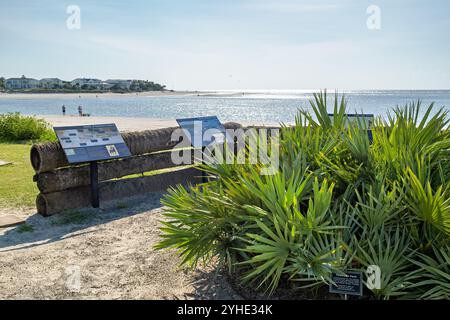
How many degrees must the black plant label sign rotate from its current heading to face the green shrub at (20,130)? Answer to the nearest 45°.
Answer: approximately 135° to its right

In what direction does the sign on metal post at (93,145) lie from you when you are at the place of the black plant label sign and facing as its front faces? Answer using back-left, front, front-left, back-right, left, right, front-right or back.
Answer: back-right

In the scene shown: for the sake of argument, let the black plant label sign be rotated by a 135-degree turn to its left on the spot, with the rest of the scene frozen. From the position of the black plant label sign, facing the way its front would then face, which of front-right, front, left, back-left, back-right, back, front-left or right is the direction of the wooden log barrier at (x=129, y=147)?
left

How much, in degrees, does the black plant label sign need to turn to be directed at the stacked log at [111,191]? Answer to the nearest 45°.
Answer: approximately 135° to its right

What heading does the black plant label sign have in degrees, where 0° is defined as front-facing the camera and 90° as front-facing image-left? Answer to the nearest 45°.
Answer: approximately 0°

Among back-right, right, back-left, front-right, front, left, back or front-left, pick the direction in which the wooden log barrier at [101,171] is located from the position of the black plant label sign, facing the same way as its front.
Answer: back-right
